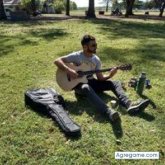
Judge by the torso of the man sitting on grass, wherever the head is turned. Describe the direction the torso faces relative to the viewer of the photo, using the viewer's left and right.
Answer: facing the viewer and to the right of the viewer

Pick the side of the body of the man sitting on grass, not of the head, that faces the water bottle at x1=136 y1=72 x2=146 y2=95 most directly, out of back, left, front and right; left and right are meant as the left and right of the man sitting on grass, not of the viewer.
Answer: left

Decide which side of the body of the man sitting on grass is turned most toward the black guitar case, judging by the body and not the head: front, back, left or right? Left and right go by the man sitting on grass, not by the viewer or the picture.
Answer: right

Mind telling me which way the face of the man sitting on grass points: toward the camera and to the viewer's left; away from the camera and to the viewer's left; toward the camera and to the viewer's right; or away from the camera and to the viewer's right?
toward the camera and to the viewer's right
